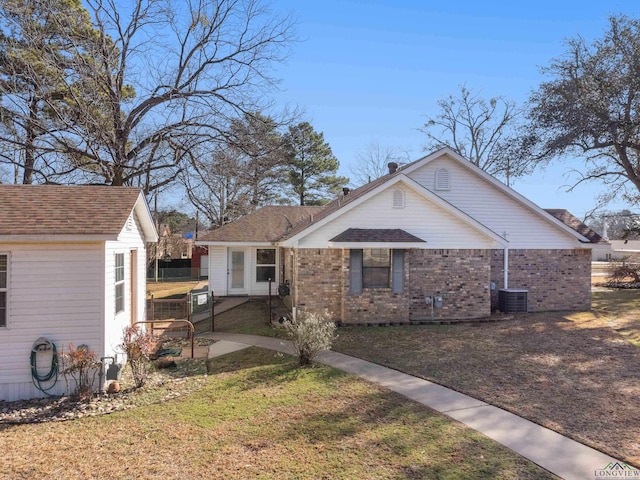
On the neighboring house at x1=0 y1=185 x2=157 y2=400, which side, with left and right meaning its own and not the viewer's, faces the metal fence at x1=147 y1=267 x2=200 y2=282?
left

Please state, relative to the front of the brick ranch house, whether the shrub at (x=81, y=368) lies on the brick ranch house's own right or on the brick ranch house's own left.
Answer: on the brick ranch house's own right

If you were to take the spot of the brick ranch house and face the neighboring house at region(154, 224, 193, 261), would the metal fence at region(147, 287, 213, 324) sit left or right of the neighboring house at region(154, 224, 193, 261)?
left

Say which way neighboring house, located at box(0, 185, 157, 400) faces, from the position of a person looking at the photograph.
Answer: facing to the right of the viewer

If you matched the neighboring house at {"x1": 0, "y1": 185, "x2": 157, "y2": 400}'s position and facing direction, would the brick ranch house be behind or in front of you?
in front
